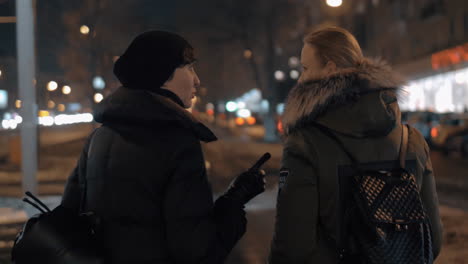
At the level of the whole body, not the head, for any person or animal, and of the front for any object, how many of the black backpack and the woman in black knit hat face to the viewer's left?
0

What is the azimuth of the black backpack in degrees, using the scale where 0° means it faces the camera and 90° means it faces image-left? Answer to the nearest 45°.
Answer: approximately 315°

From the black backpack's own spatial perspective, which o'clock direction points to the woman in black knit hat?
The woman in black knit hat is roughly at 4 o'clock from the black backpack.

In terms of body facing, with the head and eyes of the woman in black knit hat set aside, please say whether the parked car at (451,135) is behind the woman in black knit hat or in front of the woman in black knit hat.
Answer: in front

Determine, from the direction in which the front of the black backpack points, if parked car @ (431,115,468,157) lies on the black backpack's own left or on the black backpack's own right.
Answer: on the black backpack's own left

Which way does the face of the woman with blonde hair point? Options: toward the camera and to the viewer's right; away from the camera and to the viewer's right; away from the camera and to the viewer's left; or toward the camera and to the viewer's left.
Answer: away from the camera and to the viewer's left

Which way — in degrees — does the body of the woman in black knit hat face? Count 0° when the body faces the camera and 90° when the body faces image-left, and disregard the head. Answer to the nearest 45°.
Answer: approximately 225°

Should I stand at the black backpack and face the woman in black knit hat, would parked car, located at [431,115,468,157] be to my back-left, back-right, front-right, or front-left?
back-right

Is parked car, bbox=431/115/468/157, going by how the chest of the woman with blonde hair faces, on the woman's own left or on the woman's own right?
on the woman's own right

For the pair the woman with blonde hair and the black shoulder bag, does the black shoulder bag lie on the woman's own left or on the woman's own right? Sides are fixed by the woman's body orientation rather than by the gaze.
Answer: on the woman's own left

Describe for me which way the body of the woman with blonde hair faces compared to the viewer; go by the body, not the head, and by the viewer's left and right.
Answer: facing away from the viewer and to the left of the viewer
